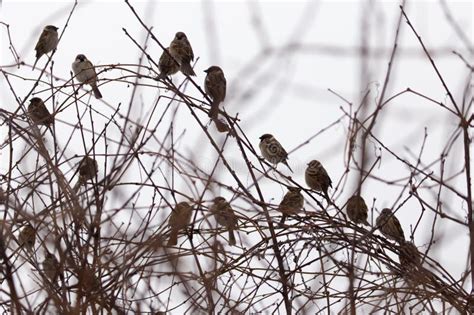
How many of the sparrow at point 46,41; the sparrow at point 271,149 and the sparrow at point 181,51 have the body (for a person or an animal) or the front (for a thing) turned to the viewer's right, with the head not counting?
1

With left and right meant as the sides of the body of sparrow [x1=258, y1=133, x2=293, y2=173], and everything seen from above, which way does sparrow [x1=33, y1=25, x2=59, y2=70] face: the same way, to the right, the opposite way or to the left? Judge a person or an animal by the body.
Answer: the opposite way

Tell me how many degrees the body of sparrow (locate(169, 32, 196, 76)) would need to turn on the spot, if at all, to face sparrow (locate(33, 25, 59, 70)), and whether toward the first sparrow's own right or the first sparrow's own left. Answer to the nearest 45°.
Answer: approximately 45° to the first sparrow's own left

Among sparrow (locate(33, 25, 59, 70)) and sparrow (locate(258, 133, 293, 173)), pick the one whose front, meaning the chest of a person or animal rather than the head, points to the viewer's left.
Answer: sparrow (locate(258, 133, 293, 173))

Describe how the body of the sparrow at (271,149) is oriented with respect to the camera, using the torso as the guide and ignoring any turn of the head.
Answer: to the viewer's left

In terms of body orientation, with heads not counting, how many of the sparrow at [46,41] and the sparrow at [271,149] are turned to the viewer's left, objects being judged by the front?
1

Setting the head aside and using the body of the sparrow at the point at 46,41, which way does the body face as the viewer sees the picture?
to the viewer's right
